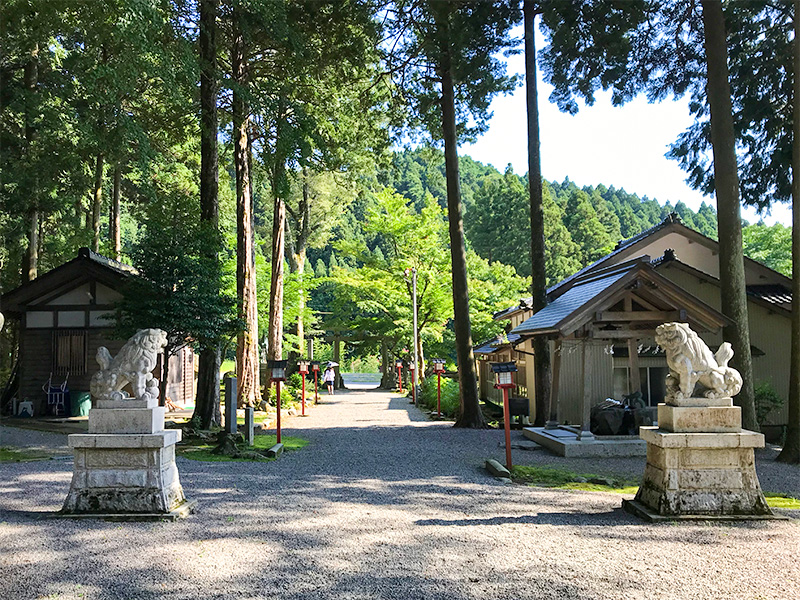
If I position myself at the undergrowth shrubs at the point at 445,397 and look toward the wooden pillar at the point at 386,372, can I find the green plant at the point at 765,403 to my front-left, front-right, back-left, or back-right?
back-right

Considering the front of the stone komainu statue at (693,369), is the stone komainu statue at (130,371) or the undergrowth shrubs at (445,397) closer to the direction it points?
the stone komainu statue

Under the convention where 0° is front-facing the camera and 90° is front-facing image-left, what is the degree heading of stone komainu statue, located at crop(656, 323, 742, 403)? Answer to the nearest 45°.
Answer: approximately 90°

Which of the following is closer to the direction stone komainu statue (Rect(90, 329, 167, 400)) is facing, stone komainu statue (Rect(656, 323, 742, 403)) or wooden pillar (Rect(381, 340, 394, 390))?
the stone komainu statue

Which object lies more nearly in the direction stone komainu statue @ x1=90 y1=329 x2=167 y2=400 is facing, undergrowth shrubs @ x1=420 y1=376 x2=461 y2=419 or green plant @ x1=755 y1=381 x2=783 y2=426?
the green plant

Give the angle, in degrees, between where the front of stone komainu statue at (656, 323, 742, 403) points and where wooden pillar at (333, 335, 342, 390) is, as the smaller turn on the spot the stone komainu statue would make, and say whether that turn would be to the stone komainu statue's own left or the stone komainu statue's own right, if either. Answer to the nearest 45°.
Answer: approximately 45° to the stone komainu statue's own right

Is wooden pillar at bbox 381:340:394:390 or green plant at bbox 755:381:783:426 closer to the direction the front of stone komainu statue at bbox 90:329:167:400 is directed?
the green plant

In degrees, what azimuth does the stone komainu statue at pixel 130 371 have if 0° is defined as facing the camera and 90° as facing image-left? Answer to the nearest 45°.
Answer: approximately 270°

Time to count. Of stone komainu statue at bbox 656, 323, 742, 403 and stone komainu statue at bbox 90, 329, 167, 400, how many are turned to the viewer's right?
1
